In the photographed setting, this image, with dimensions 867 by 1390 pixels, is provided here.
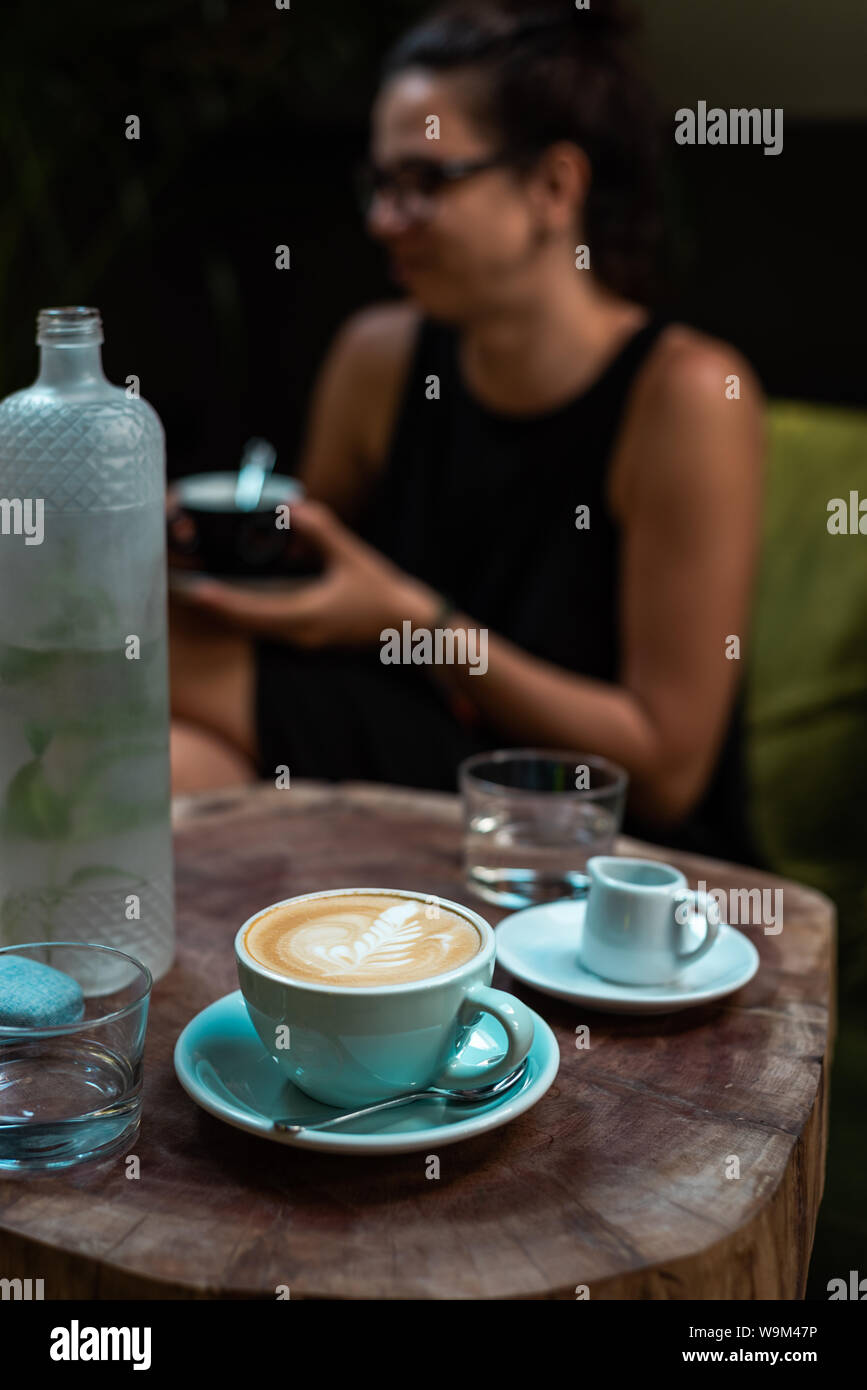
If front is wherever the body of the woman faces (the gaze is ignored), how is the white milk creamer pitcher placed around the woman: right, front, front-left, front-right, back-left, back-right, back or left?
front-left

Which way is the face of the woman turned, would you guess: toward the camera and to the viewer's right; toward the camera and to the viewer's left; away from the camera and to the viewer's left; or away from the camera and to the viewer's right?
toward the camera and to the viewer's left

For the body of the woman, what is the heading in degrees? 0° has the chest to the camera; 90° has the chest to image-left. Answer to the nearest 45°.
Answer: approximately 45°

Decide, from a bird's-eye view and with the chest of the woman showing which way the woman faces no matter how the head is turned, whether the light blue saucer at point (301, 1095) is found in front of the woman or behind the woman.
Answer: in front

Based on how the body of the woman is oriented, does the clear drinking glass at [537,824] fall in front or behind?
in front

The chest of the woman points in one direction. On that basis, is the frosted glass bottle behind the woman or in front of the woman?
in front

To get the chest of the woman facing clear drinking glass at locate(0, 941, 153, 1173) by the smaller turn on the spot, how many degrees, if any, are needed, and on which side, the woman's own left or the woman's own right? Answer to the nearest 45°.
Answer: approximately 45° to the woman's own left

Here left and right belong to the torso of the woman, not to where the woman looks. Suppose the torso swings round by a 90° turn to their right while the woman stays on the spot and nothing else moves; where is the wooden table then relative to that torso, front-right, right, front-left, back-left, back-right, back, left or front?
back-left
